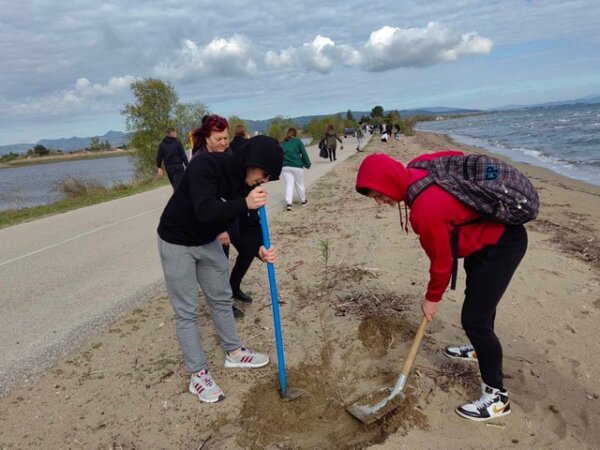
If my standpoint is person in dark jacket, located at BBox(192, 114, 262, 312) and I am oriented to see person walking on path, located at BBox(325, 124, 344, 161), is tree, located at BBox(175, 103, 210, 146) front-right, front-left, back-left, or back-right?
front-left

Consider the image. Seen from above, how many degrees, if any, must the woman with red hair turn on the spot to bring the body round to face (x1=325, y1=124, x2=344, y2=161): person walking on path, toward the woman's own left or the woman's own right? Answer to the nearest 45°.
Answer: approximately 135° to the woman's own left

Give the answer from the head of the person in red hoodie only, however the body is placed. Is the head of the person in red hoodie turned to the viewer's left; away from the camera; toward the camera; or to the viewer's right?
to the viewer's left

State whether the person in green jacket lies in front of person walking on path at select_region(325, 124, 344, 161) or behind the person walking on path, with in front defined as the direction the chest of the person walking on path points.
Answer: behind

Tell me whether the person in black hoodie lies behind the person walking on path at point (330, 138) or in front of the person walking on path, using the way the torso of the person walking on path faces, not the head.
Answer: behind

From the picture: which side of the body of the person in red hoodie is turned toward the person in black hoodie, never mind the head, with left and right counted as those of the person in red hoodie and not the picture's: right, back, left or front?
front

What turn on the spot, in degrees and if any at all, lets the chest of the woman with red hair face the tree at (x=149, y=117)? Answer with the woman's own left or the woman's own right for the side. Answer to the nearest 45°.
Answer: approximately 135° to the woman's own left

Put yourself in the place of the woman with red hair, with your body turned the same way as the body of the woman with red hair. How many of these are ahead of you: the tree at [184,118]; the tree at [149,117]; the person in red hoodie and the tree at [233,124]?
1

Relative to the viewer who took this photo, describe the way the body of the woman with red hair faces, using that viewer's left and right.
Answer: facing the viewer and to the right of the viewer

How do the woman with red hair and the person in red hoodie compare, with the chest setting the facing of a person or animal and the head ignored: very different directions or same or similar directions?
very different directions

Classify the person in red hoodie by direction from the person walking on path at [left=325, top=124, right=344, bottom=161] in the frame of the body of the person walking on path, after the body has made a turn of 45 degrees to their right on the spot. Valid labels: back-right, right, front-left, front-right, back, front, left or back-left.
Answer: back-right

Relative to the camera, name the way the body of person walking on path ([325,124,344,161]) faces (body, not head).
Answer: away from the camera

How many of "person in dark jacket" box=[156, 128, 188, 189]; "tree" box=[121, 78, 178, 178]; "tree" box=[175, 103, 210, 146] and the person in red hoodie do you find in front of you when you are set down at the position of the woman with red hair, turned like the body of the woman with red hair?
1

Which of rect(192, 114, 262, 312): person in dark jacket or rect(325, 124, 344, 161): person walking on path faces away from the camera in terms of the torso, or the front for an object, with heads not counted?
the person walking on path

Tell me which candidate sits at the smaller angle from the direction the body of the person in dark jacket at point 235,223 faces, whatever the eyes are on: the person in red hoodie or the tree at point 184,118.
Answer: the person in red hoodie

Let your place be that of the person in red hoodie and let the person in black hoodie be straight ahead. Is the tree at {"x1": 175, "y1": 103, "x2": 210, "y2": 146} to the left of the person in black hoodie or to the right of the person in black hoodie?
right

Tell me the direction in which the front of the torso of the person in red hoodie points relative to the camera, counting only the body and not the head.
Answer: to the viewer's left
